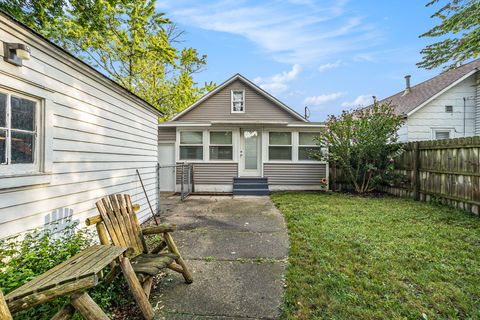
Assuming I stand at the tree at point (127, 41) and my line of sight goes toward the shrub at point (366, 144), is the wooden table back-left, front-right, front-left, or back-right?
front-right

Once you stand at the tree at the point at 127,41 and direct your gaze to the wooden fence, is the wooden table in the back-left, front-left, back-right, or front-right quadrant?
front-right

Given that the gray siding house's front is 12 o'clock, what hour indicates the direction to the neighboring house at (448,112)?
The neighboring house is roughly at 9 o'clock from the gray siding house.

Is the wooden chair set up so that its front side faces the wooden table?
no

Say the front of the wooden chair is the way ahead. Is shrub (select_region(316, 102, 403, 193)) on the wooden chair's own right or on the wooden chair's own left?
on the wooden chair's own left

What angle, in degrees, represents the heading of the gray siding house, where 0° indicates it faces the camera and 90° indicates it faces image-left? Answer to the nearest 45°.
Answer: approximately 0°

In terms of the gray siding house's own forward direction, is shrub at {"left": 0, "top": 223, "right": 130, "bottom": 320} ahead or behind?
ahead

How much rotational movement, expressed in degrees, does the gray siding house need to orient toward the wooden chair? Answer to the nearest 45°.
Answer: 0° — it already faces it

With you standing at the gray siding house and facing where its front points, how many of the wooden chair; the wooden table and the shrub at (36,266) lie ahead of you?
3

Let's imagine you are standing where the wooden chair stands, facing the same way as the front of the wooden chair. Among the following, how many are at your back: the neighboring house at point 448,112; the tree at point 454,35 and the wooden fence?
0

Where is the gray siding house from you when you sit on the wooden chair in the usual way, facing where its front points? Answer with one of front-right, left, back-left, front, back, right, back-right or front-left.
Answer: left

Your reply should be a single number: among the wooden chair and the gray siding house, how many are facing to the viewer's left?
0

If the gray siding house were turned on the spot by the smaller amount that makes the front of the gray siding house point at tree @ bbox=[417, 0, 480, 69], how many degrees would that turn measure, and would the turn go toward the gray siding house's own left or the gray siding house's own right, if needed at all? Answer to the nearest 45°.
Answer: approximately 45° to the gray siding house's own left

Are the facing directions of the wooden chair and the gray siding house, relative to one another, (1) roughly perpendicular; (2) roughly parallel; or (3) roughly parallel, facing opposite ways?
roughly perpendicular

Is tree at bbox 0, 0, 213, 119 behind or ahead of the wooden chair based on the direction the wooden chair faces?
behind

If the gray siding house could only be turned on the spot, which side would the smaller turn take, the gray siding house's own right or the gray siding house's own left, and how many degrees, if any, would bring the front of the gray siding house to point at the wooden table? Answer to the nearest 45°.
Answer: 0° — it already faces it
